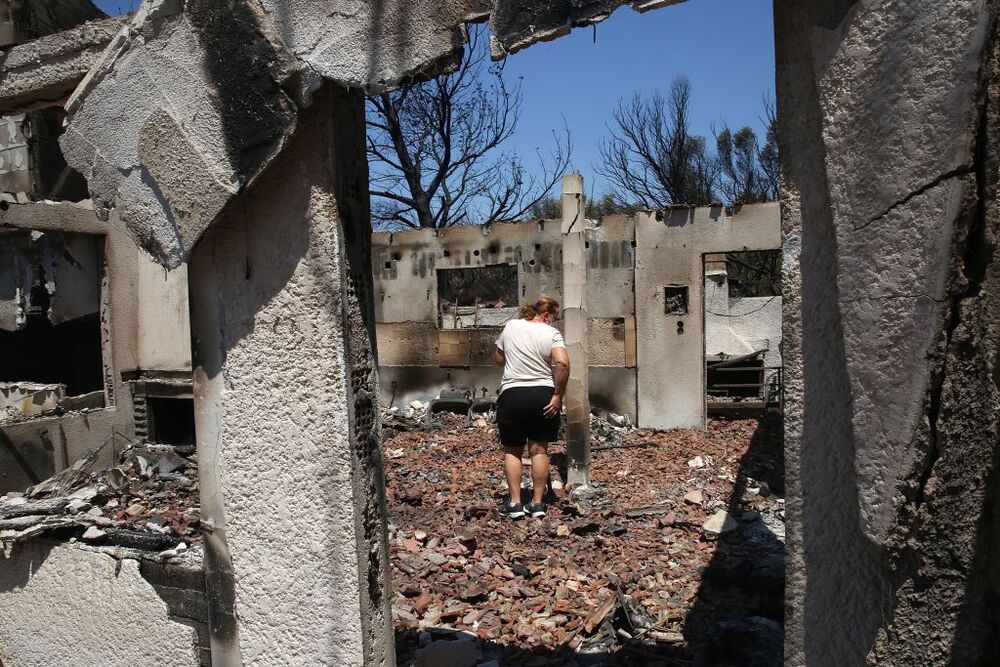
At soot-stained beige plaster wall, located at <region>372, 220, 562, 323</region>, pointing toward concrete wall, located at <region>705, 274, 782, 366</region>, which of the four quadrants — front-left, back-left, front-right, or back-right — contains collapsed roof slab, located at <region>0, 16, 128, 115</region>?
back-right

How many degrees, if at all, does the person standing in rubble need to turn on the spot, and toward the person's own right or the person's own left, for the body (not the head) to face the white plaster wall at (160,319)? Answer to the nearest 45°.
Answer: approximately 45° to the person's own left

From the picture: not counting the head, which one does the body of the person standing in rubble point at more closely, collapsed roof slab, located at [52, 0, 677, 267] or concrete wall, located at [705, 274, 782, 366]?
the concrete wall

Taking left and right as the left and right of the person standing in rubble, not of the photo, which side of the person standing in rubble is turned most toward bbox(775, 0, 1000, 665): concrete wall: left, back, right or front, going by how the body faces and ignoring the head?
back

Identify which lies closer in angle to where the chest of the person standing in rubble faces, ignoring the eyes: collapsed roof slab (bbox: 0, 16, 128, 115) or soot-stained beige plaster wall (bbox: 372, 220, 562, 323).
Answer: the soot-stained beige plaster wall

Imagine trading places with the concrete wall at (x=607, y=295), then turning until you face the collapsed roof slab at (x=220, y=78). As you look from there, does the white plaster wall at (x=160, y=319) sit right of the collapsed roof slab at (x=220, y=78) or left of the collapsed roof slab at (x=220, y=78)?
right

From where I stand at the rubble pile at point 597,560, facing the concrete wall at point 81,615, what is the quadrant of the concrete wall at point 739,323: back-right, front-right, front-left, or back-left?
back-right

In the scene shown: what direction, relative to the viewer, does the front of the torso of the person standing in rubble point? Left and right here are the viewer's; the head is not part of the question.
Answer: facing away from the viewer

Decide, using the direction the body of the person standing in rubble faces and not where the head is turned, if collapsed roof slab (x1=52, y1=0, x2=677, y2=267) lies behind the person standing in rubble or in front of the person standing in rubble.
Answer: behind

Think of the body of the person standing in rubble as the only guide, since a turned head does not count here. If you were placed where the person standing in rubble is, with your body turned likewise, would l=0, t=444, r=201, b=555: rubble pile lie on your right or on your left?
on your left
